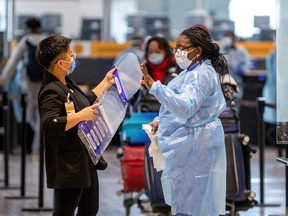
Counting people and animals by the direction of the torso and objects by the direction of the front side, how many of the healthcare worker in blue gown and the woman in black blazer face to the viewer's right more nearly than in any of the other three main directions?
1

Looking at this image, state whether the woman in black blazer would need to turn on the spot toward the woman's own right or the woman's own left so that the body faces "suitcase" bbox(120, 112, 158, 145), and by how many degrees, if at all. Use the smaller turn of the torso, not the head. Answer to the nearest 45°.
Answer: approximately 90° to the woman's own left

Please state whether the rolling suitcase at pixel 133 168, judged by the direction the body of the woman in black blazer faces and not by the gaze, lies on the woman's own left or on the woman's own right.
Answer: on the woman's own left

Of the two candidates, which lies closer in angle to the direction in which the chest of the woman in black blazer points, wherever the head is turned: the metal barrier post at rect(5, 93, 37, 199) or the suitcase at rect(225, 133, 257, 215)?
the suitcase

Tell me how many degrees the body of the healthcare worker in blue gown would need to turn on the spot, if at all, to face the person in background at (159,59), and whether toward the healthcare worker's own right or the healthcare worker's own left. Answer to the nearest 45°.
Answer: approximately 90° to the healthcare worker's own right

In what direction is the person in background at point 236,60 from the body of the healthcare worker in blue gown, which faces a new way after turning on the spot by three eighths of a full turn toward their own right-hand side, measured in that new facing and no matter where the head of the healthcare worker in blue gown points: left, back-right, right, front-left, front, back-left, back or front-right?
front-left

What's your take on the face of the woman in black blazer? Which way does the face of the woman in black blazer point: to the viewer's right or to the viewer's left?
to the viewer's right

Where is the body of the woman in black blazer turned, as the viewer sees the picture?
to the viewer's right

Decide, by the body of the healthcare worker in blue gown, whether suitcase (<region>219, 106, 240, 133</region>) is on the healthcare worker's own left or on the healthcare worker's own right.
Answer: on the healthcare worker's own right

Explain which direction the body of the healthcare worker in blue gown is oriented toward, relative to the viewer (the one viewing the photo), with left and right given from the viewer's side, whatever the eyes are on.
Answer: facing to the left of the viewer

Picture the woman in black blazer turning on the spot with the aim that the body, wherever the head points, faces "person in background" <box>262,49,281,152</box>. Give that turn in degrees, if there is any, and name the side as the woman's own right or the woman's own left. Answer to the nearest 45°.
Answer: approximately 90° to the woman's own left

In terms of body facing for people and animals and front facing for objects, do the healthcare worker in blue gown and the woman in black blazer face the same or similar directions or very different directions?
very different directions
